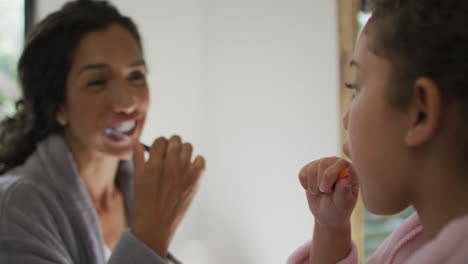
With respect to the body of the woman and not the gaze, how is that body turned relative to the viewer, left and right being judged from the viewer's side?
facing the viewer and to the right of the viewer

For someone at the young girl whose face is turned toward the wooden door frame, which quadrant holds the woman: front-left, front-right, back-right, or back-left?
front-left

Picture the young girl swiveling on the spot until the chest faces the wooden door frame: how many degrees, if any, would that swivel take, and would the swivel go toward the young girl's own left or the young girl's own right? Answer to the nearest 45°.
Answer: approximately 45° to the young girl's own right

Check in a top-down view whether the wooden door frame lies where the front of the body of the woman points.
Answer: no

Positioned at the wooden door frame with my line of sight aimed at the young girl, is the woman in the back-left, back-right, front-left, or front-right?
front-right

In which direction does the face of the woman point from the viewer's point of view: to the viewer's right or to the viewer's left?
to the viewer's right

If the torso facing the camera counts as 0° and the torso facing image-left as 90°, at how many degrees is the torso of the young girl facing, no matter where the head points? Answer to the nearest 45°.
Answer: approximately 135°

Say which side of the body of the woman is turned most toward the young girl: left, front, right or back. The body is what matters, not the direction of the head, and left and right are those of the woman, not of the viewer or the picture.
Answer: front

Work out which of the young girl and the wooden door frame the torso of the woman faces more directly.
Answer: the young girl
